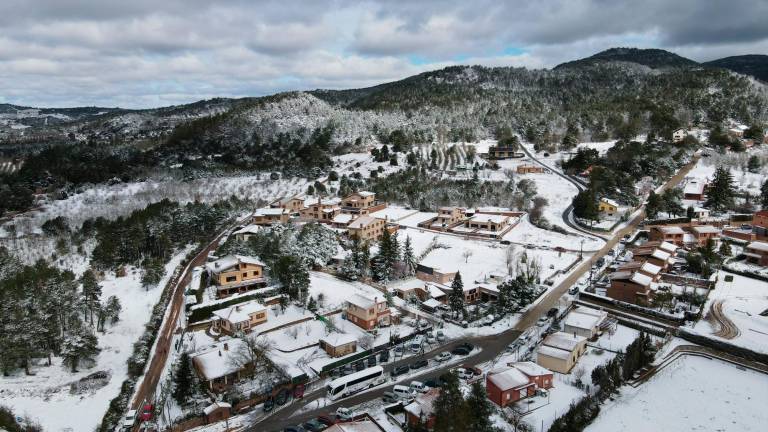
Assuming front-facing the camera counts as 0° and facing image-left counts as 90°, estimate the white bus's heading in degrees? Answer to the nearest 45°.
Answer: approximately 45°

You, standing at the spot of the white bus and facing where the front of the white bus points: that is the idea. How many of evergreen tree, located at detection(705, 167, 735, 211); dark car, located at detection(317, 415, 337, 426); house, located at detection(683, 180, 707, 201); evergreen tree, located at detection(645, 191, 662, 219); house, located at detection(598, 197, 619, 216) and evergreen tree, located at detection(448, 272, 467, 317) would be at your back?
5

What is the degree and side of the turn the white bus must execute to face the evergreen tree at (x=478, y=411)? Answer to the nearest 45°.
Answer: approximately 90° to its left

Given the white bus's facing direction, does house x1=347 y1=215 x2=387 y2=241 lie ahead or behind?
behind

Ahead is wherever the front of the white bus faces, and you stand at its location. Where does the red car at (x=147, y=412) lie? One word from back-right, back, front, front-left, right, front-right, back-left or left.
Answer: front-right

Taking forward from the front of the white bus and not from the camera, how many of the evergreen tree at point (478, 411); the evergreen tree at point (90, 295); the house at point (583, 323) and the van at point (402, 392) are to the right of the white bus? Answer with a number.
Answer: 1

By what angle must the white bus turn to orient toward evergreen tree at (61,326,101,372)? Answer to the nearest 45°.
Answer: approximately 45° to its right

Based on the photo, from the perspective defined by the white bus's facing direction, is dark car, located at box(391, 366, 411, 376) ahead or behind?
behind

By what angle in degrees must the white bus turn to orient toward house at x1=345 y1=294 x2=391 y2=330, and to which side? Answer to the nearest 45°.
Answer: approximately 135° to its right
